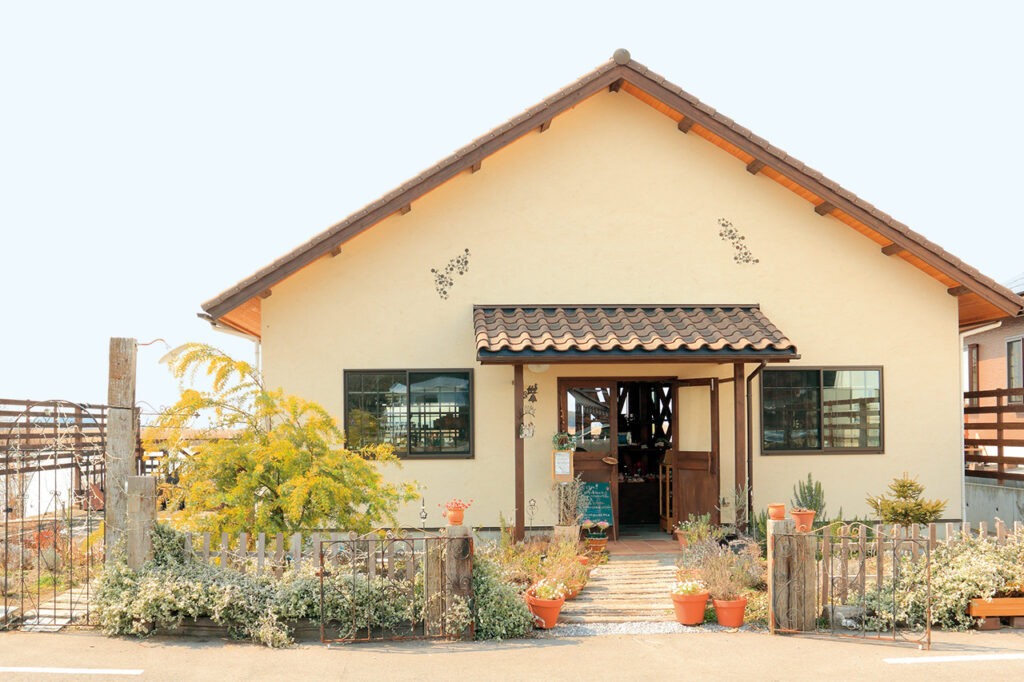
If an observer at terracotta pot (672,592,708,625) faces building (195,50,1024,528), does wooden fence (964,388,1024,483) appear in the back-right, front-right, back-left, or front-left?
front-right

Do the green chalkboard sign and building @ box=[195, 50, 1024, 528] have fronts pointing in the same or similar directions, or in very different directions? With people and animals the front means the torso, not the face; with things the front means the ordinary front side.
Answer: same or similar directions

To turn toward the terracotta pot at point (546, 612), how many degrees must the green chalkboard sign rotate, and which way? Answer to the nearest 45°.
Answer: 0° — it already faces it

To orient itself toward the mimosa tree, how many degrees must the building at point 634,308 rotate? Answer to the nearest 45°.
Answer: approximately 45° to its right

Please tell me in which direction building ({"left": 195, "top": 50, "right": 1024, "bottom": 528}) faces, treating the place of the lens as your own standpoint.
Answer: facing the viewer

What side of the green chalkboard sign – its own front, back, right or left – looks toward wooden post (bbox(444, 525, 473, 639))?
front

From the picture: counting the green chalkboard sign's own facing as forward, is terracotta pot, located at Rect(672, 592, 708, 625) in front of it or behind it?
in front

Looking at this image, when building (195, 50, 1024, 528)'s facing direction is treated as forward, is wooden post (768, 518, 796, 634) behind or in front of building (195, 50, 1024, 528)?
in front

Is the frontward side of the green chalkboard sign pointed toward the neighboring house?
no

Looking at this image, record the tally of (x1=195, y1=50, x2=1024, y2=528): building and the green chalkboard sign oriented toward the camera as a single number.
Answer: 2

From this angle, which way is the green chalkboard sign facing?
toward the camera

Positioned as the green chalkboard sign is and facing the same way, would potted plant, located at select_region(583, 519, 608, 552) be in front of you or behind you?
in front
